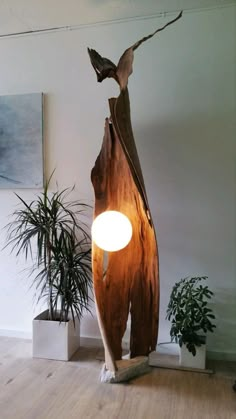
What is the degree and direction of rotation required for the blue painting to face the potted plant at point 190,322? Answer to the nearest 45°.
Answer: approximately 45° to its left

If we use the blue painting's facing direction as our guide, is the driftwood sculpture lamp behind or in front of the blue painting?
in front

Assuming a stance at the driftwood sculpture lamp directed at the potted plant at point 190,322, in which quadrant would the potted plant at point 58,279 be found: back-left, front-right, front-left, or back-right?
back-left

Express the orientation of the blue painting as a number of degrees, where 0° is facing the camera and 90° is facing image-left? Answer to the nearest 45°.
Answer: approximately 0°
